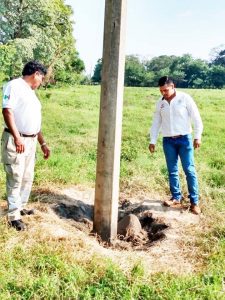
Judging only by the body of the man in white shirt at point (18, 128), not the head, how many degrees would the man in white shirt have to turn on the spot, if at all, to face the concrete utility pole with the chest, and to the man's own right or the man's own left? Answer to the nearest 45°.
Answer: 0° — they already face it

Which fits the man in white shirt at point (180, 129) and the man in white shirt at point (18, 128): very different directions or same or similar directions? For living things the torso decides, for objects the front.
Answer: very different directions

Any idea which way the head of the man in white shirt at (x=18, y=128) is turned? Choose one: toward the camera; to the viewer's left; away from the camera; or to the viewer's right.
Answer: to the viewer's right

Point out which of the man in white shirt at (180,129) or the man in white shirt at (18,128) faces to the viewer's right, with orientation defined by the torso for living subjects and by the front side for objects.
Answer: the man in white shirt at (18,128)

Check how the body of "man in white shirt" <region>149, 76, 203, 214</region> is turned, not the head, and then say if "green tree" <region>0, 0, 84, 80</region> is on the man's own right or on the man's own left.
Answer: on the man's own right

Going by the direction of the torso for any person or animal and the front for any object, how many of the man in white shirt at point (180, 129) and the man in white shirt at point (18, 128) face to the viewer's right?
1

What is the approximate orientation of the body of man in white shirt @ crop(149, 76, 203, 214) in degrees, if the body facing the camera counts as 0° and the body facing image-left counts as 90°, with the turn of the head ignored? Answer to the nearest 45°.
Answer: approximately 45°

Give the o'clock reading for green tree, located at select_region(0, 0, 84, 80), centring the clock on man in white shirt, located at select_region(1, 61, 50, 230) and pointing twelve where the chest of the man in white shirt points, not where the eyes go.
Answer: The green tree is roughly at 9 o'clock from the man in white shirt.

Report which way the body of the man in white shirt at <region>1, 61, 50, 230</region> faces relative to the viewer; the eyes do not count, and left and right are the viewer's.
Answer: facing to the right of the viewer

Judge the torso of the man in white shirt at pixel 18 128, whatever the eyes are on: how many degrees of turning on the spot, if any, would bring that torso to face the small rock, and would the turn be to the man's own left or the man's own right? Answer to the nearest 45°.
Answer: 0° — they already face it
